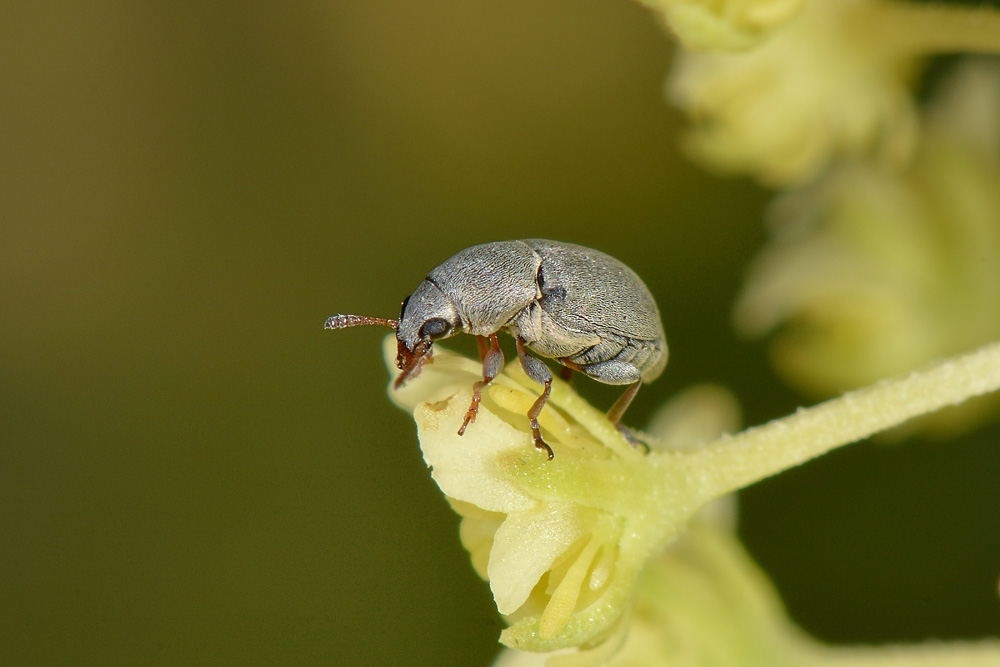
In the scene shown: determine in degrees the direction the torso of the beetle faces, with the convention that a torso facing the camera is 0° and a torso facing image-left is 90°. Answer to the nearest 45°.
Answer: approximately 90°

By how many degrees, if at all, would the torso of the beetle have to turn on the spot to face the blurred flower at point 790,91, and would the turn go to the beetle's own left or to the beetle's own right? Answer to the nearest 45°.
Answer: approximately 135° to the beetle's own right

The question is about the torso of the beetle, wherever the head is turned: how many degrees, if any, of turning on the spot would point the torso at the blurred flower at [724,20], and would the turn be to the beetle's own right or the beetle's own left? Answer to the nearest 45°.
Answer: approximately 180°

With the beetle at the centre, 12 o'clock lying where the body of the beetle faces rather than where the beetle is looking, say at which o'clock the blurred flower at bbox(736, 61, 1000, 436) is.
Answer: The blurred flower is roughly at 5 o'clock from the beetle.
